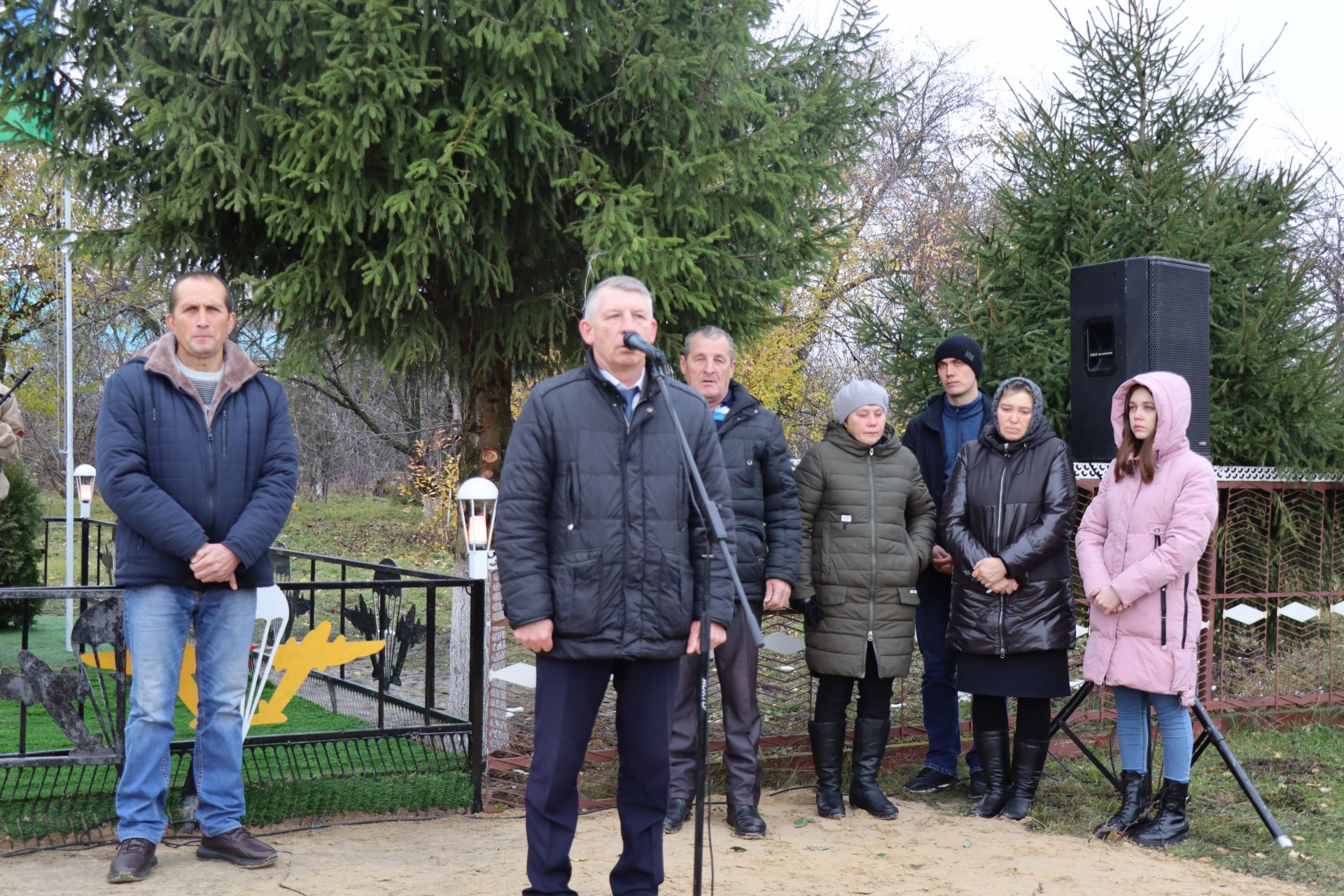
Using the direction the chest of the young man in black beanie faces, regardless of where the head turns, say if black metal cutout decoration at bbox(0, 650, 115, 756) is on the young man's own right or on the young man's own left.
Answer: on the young man's own right

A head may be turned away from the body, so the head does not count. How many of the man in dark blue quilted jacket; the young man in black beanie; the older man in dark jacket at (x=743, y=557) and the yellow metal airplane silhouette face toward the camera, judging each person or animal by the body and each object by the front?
3

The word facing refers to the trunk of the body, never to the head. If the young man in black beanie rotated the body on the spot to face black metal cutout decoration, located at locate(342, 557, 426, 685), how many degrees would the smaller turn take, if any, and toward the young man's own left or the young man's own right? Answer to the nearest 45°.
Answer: approximately 90° to the young man's own right

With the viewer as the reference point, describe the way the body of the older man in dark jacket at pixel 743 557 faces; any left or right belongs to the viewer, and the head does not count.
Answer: facing the viewer

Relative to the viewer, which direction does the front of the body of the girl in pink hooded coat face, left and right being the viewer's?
facing the viewer and to the left of the viewer

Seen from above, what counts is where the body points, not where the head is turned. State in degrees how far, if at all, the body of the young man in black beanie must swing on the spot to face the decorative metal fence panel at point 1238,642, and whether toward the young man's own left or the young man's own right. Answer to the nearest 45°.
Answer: approximately 135° to the young man's own left

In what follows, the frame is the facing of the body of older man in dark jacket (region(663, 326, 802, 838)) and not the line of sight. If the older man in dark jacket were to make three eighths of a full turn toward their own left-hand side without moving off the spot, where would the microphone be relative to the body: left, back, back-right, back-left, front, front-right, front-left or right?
back-right

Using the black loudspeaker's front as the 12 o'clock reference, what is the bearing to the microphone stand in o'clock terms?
The microphone stand is roughly at 2 o'clock from the black loudspeaker.

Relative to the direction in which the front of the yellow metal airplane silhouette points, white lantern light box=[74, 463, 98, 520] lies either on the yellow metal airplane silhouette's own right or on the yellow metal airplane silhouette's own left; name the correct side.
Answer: on the yellow metal airplane silhouette's own left

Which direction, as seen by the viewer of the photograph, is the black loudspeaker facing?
facing the viewer and to the right of the viewer

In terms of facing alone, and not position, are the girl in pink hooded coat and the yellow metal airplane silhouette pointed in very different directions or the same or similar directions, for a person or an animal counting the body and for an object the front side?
very different directions

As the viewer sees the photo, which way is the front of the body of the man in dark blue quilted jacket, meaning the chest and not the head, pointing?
toward the camera

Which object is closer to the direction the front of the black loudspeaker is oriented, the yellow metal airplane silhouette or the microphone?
the microphone

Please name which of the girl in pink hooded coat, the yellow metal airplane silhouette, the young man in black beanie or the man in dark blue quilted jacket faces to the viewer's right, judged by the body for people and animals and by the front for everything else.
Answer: the yellow metal airplane silhouette

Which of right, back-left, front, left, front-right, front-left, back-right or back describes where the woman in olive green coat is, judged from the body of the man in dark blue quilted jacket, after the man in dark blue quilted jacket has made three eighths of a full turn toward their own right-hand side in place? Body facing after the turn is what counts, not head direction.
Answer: back-right

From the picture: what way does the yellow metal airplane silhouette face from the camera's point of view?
to the viewer's right

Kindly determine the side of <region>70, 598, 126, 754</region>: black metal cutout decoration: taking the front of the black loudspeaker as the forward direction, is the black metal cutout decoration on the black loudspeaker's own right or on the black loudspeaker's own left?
on the black loudspeaker's own right
